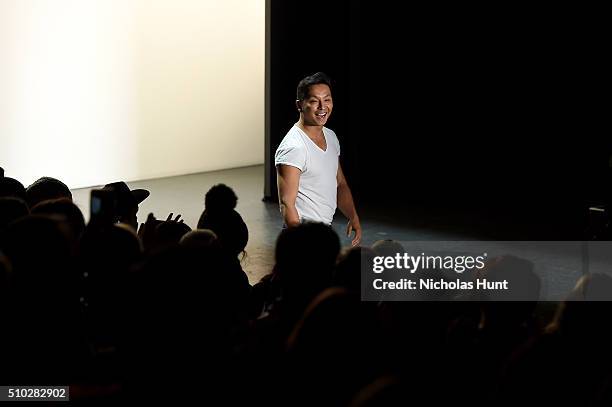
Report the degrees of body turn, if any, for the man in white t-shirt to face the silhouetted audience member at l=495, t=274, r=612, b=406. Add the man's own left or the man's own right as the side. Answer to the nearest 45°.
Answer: approximately 45° to the man's own right

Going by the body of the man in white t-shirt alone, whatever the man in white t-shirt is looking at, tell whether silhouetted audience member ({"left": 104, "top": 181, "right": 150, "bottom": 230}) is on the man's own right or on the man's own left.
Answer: on the man's own right

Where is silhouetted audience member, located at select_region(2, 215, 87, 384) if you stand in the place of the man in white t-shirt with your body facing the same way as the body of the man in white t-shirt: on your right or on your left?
on your right

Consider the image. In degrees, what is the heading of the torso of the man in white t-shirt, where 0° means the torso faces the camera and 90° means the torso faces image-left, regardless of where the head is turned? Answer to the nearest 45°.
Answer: approximately 315°

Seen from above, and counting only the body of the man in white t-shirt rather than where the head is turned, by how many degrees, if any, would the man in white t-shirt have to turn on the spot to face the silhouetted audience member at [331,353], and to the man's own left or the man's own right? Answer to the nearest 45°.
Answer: approximately 45° to the man's own right

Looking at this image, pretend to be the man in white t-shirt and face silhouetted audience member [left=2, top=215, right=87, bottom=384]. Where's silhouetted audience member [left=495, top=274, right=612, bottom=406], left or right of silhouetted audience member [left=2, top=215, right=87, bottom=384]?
left
